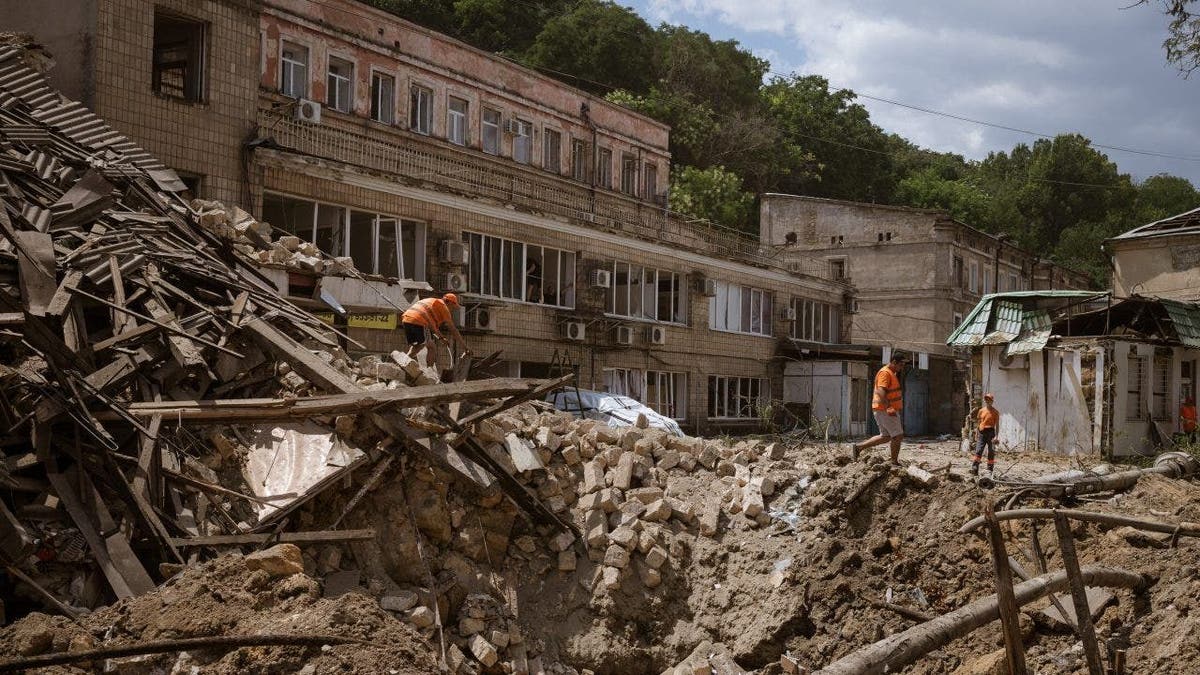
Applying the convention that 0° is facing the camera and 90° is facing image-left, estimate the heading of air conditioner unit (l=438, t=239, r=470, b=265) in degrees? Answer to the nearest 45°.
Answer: approximately 315°

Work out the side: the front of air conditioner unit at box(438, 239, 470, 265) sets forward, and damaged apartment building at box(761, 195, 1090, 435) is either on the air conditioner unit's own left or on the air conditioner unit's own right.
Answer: on the air conditioner unit's own left

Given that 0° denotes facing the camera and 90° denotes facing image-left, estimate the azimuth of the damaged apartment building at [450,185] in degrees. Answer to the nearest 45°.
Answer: approximately 315°

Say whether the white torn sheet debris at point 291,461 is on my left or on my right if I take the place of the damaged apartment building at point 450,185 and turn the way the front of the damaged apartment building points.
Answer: on my right

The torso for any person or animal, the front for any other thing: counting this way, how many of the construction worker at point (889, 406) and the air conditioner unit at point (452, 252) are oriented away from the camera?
0
